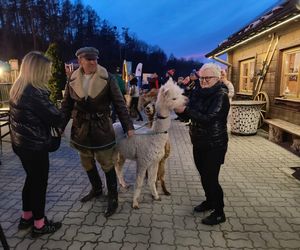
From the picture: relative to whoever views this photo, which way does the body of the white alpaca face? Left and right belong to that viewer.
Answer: facing the viewer and to the right of the viewer

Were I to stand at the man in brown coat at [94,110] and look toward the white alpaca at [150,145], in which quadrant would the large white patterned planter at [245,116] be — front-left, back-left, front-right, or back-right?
front-left

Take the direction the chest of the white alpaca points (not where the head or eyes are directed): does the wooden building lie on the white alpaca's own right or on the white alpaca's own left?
on the white alpaca's own left

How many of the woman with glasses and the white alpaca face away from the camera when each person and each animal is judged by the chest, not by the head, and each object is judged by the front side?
0

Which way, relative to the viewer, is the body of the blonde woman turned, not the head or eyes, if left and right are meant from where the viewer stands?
facing away from the viewer and to the right of the viewer

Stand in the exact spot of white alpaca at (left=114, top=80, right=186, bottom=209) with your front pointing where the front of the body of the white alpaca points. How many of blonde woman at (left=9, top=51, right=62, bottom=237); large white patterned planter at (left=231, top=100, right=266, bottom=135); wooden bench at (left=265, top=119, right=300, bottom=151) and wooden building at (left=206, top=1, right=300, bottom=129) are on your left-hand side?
3

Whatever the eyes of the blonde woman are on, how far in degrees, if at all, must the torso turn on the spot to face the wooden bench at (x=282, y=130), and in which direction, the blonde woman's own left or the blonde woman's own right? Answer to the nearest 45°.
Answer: approximately 45° to the blonde woman's own right

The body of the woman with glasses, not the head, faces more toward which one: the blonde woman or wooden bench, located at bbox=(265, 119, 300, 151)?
the blonde woman

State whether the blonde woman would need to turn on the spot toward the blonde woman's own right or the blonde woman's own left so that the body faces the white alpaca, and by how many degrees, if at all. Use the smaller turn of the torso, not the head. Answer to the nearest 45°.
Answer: approximately 45° to the blonde woman's own right

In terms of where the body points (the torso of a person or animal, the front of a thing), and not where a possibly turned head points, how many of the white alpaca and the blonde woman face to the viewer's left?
0

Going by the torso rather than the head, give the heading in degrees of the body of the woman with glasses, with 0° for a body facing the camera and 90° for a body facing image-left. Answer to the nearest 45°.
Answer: approximately 45°

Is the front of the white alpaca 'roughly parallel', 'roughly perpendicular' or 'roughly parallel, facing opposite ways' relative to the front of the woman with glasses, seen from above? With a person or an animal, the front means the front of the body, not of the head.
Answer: roughly perpendicular

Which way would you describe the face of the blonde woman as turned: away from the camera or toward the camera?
away from the camera

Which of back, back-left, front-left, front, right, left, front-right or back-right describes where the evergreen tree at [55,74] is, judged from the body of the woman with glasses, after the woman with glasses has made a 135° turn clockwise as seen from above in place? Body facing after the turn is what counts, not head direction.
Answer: front-left

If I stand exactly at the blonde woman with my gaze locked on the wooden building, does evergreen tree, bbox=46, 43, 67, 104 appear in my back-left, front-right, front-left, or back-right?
front-left

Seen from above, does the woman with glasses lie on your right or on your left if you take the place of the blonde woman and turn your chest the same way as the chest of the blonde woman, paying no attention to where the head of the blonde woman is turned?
on your right

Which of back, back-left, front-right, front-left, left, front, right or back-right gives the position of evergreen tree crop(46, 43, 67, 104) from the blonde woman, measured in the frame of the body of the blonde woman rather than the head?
front-left
